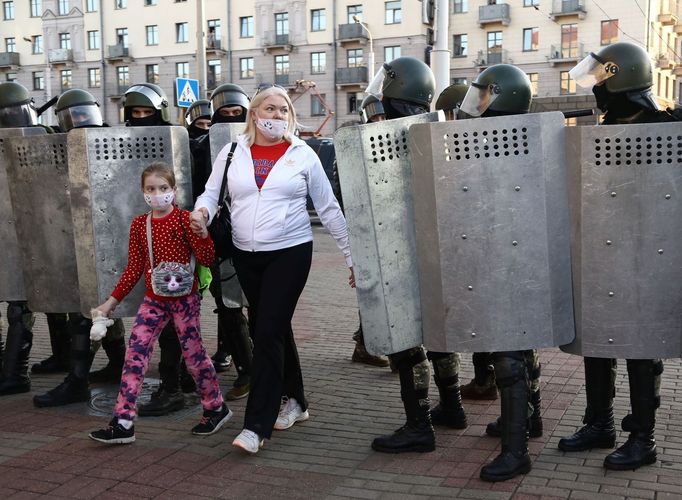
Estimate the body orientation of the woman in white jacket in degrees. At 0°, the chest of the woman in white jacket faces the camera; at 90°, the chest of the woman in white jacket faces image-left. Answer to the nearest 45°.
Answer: approximately 45°

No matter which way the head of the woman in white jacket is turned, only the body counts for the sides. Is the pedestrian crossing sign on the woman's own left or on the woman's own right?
on the woman's own right

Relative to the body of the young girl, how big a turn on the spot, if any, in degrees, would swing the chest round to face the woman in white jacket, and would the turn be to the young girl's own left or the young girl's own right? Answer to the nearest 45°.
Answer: approximately 90° to the young girl's own left

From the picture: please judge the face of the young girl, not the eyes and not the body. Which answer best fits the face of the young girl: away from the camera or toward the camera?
toward the camera

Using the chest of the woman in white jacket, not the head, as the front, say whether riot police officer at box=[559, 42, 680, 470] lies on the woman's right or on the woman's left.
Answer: on the woman's left

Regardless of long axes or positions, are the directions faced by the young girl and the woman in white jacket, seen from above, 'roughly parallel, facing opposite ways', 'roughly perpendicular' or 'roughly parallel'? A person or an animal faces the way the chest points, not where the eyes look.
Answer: roughly parallel

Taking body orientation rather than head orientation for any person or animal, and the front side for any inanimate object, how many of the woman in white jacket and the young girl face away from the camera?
0

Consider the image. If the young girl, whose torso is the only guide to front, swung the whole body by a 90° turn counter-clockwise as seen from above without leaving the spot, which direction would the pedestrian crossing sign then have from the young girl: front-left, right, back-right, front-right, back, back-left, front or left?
back-left

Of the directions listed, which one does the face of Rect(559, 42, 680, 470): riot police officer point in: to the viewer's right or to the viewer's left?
to the viewer's left

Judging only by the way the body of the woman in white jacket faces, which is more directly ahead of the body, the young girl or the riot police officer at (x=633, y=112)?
the young girl
